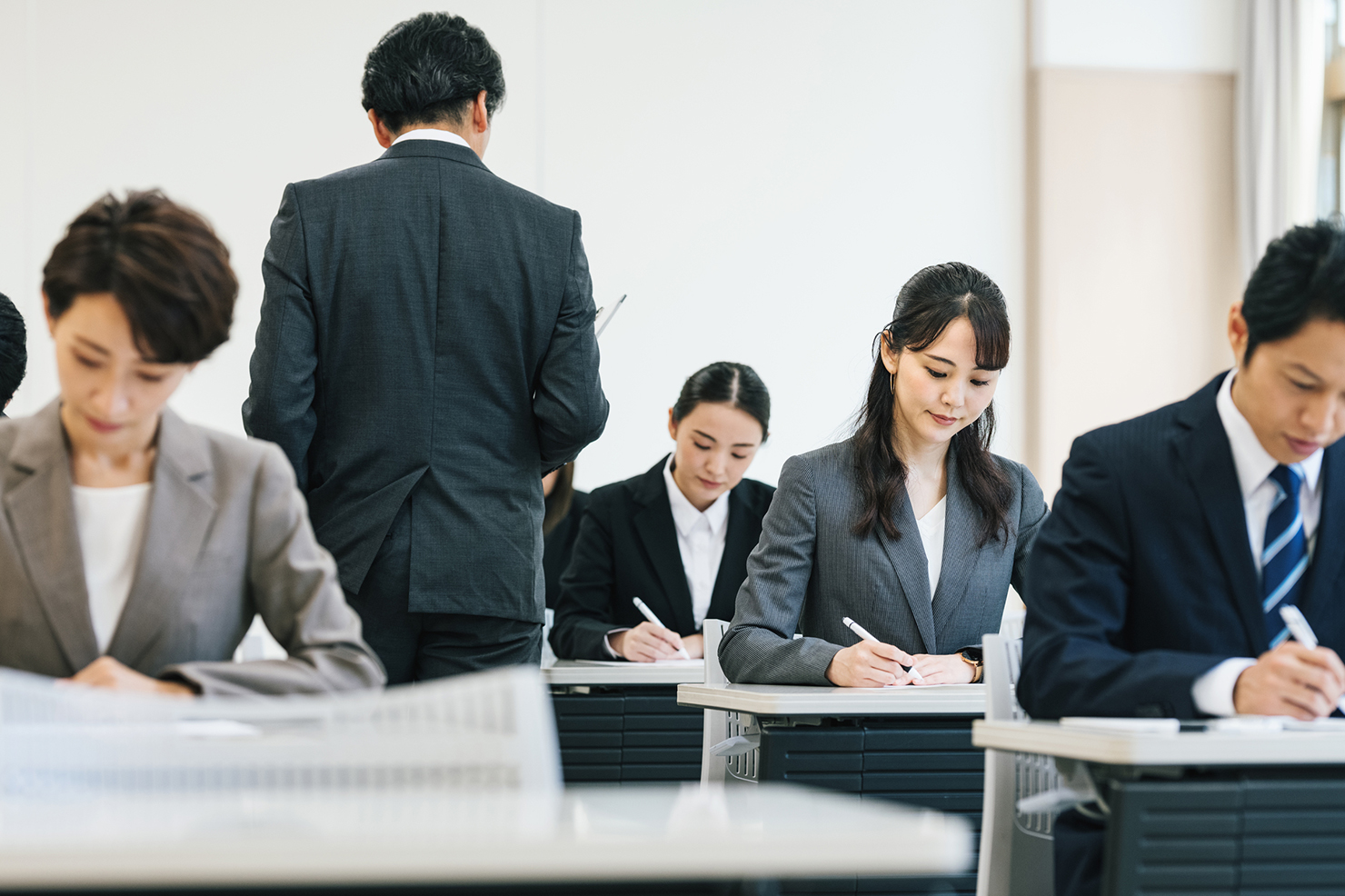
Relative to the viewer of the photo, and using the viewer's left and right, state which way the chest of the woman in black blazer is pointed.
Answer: facing the viewer and to the right of the viewer

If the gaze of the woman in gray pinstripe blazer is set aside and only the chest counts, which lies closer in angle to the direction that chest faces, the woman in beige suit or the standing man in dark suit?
the woman in beige suit

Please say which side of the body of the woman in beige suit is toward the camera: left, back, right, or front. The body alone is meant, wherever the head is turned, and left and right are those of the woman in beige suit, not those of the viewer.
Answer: front

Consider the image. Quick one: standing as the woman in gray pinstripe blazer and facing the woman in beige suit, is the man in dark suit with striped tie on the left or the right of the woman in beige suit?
left

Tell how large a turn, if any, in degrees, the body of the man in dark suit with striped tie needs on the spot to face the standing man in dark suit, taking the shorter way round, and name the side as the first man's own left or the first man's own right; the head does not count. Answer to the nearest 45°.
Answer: approximately 135° to the first man's own right

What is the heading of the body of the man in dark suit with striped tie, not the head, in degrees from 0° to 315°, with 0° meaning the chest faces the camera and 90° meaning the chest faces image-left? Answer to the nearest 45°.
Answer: approximately 315°

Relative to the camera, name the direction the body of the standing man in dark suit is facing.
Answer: away from the camera

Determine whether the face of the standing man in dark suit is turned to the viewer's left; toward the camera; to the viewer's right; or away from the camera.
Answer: away from the camera

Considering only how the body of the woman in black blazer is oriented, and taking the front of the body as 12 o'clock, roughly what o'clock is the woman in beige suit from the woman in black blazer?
The woman in beige suit is roughly at 2 o'clock from the woman in black blazer.

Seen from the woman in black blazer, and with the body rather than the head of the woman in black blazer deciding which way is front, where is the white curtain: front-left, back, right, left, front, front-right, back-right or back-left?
left

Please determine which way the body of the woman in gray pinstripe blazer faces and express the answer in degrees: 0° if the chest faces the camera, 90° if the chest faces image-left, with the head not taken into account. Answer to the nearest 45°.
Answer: approximately 315°
